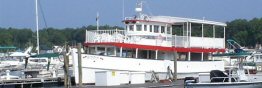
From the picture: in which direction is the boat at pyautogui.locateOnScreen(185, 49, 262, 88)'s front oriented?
to the viewer's right

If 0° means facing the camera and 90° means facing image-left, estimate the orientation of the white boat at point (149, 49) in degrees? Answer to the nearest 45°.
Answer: approximately 45°

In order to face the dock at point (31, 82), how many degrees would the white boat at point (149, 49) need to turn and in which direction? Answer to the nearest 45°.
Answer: approximately 45° to its right

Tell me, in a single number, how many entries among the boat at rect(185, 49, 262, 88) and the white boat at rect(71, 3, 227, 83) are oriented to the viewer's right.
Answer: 1

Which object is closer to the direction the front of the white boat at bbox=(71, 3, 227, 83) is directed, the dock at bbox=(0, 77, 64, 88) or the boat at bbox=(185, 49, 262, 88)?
the dock

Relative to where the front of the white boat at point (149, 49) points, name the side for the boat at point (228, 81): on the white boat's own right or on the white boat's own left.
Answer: on the white boat's own left

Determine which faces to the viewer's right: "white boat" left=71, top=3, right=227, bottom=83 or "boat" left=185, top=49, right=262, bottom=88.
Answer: the boat
